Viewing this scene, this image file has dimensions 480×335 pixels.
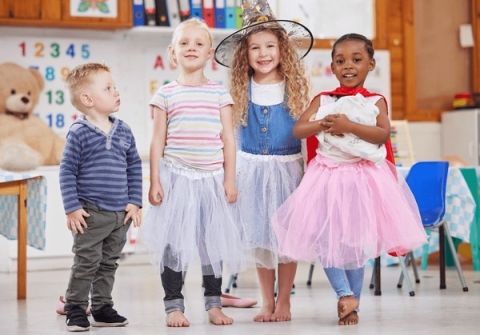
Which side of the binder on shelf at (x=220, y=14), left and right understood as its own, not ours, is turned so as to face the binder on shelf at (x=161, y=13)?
right

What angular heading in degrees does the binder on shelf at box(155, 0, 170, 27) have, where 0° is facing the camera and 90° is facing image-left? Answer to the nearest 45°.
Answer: approximately 0°

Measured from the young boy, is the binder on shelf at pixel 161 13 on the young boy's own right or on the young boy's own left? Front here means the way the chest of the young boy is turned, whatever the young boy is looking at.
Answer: on the young boy's own left

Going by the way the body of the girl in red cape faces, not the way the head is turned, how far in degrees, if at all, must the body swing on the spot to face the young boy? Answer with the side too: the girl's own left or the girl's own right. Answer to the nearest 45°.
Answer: approximately 90° to the girl's own right

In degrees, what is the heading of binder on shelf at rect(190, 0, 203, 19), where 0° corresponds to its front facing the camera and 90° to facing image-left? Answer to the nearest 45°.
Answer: approximately 0°
